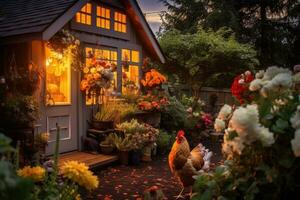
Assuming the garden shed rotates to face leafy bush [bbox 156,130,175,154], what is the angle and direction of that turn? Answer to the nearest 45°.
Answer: approximately 45° to its left

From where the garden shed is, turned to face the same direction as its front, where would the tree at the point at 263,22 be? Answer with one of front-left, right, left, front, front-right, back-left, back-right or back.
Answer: left

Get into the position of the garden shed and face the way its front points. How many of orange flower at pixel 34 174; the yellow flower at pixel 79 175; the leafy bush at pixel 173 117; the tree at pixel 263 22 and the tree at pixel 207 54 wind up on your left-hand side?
3

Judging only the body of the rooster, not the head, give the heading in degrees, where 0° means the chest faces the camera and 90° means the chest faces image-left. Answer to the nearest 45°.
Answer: approximately 45°

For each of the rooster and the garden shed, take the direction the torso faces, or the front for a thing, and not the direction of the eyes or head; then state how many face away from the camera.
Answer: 0

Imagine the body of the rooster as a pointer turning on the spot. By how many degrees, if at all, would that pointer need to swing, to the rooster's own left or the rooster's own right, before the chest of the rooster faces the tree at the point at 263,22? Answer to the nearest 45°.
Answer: approximately 135° to the rooster's own right

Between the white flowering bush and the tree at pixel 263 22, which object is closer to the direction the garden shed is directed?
the white flowering bush

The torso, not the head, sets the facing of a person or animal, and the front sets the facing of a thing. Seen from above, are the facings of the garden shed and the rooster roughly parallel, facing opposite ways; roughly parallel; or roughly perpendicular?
roughly perpendicular

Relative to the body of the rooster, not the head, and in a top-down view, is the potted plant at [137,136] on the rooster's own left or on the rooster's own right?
on the rooster's own right

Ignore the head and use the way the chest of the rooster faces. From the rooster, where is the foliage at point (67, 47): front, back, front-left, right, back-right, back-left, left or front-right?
right

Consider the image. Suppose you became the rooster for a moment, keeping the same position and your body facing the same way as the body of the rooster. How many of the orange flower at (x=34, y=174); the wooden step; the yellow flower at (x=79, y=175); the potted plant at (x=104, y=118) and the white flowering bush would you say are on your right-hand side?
2

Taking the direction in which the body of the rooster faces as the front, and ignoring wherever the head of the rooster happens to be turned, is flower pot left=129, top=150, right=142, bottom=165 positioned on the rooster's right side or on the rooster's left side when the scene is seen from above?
on the rooster's right side

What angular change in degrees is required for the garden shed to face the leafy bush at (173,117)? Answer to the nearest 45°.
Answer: approximately 90° to its left

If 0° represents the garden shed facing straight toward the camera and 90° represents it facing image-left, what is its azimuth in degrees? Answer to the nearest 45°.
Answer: approximately 315°

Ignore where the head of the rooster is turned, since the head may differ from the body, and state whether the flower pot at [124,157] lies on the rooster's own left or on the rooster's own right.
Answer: on the rooster's own right
